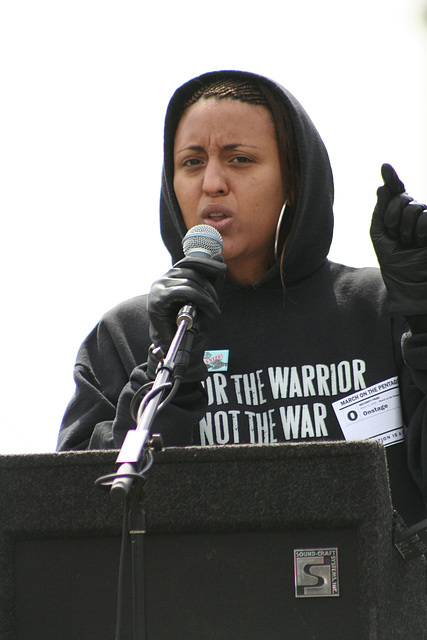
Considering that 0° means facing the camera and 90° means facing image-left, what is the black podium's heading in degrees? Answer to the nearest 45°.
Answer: approximately 0°
